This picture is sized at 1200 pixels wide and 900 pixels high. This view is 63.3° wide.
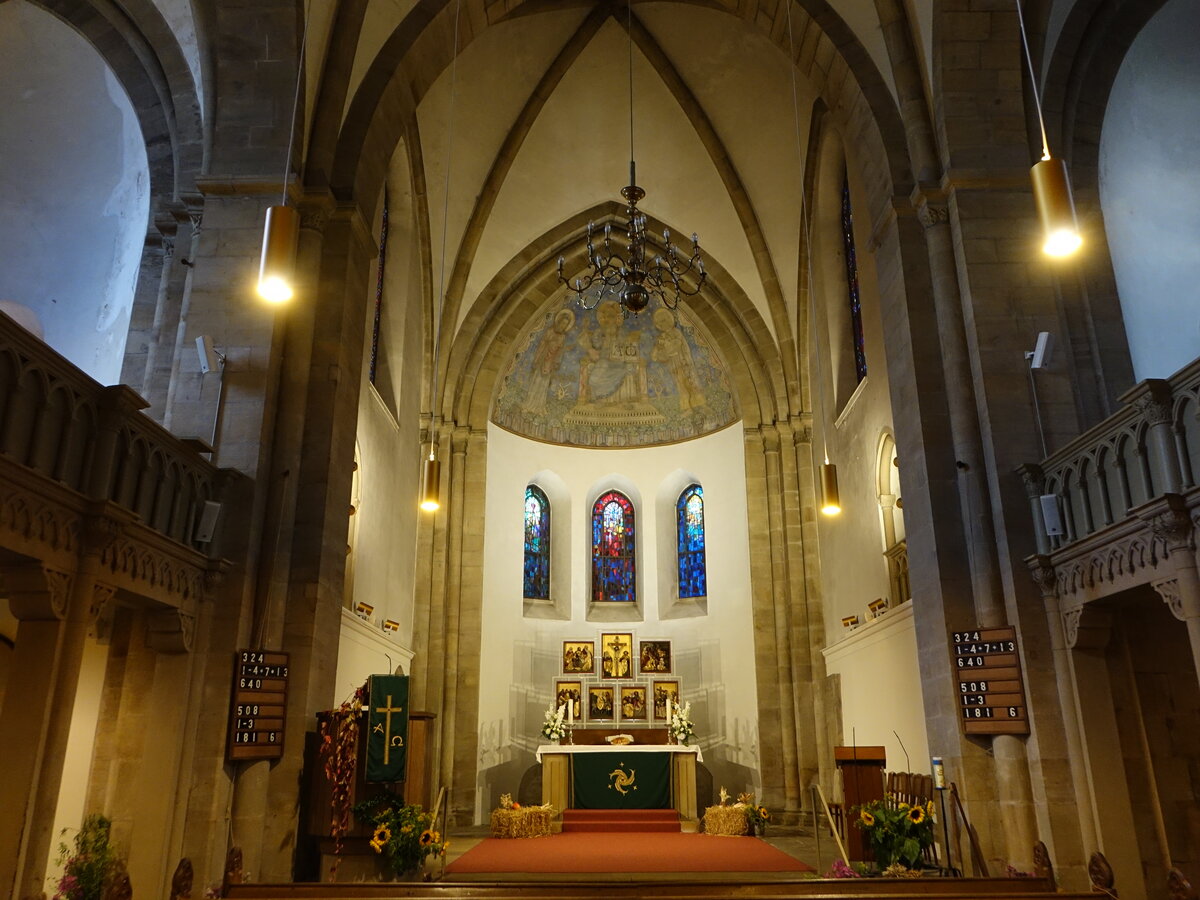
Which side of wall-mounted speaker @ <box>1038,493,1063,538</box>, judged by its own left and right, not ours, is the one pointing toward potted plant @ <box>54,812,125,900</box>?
front

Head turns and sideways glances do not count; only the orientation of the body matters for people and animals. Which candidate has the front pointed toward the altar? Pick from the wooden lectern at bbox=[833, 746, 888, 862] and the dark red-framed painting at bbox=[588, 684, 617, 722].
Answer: the dark red-framed painting

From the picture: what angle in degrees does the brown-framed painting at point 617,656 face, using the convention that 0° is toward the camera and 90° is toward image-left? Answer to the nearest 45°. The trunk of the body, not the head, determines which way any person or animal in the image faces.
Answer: approximately 0°

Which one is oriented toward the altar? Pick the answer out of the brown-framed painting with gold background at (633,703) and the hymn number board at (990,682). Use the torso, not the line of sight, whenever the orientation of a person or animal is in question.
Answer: the brown-framed painting with gold background

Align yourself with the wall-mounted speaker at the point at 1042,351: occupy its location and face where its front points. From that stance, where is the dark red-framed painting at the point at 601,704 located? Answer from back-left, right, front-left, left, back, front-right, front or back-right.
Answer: right

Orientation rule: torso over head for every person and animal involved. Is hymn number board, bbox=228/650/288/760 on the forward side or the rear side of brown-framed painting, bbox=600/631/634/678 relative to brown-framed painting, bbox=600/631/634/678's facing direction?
on the forward side

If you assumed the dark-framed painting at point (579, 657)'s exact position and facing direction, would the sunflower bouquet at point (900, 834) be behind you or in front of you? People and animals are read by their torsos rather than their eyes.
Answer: in front

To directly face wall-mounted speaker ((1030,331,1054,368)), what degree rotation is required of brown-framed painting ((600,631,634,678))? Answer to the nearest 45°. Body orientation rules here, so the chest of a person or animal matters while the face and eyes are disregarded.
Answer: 0° — it already faces it
